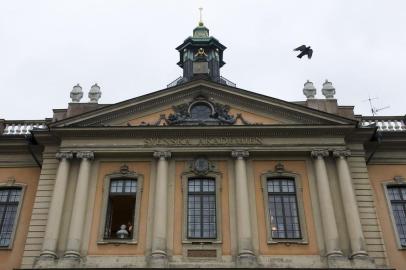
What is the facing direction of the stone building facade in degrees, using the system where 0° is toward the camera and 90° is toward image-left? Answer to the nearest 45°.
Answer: approximately 0°
